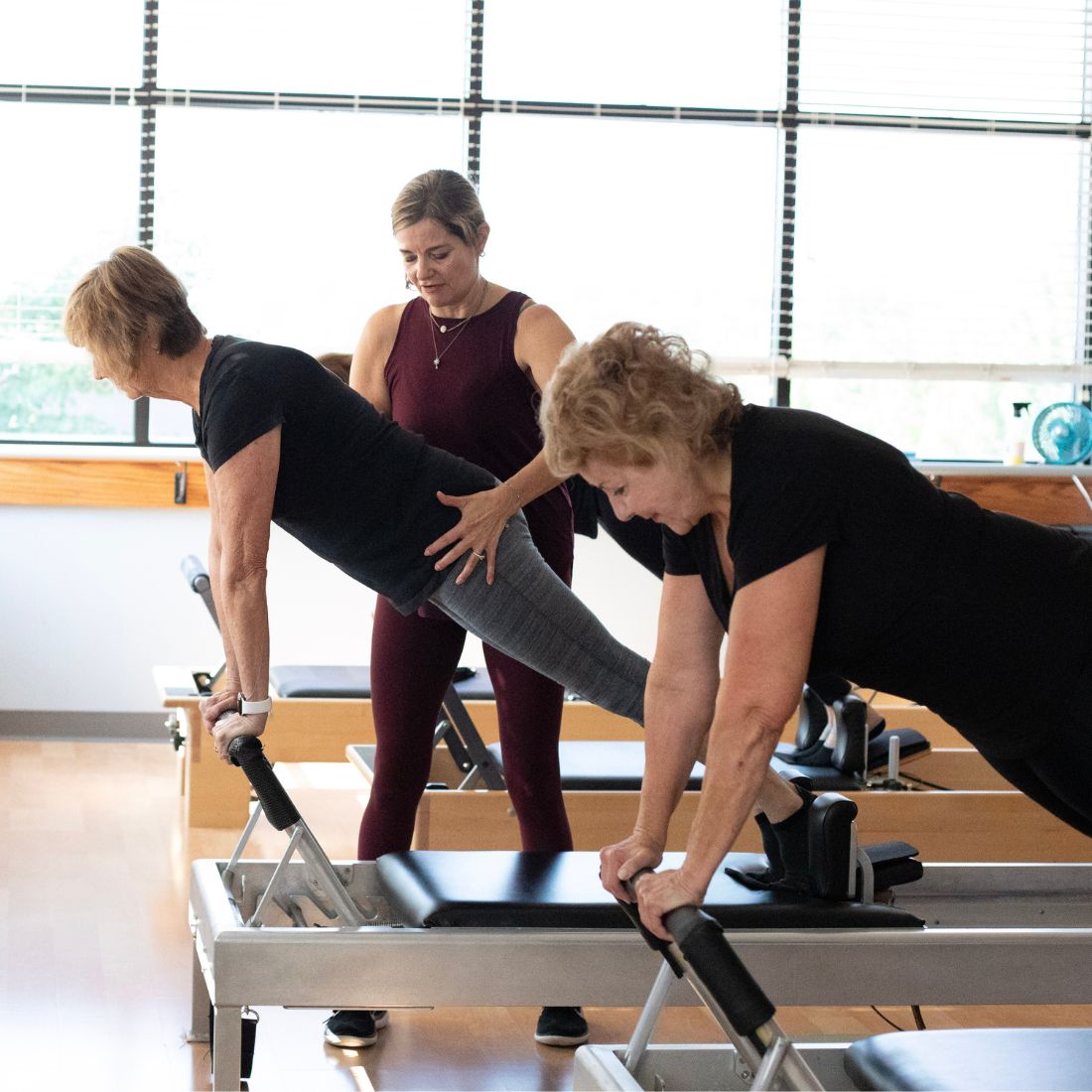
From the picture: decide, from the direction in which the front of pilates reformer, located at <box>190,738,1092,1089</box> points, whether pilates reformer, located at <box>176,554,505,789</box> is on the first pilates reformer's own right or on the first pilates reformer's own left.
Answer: on the first pilates reformer's own right

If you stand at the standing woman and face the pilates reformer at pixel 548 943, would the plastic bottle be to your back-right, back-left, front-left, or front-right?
back-left

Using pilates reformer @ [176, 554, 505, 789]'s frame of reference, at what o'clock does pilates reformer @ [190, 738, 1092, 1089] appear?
pilates reformer @ [190, 738, 1092, 1089] is roughly at 9 o'clock from pilates reformer @ [176, 554, 505, 789].

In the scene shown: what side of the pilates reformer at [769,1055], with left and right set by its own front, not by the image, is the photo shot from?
left

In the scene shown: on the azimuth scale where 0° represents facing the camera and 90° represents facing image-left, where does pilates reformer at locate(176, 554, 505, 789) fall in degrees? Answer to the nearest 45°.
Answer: approximately 90°

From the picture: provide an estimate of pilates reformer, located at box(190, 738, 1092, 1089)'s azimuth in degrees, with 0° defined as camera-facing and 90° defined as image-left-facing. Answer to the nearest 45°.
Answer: approximately 90°

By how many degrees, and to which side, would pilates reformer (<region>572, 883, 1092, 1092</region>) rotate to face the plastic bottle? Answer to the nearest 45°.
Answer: approximately 90° to its right
